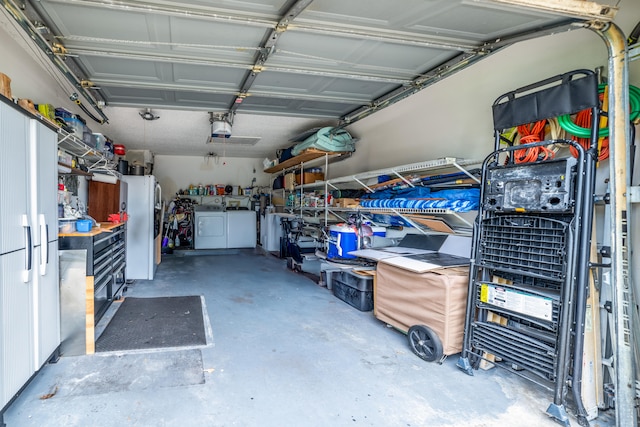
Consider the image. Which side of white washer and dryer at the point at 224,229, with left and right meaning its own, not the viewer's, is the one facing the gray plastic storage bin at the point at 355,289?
front

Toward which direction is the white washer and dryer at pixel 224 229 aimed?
toward the camera

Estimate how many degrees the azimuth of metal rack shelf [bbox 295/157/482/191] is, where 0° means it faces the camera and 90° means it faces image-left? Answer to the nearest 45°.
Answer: approximately 45°

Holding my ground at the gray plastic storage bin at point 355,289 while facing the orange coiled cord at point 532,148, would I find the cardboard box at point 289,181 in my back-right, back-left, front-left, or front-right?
back-left

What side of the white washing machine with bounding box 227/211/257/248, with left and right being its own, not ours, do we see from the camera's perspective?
front

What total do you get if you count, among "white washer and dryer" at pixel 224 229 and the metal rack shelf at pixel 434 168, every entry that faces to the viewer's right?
0

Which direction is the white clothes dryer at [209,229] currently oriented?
toward the camera

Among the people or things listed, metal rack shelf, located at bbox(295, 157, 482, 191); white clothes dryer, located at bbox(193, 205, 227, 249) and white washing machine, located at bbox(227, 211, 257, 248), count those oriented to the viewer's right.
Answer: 0

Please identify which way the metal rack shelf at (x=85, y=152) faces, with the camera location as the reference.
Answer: facing the viewer and to the right of the viewer
